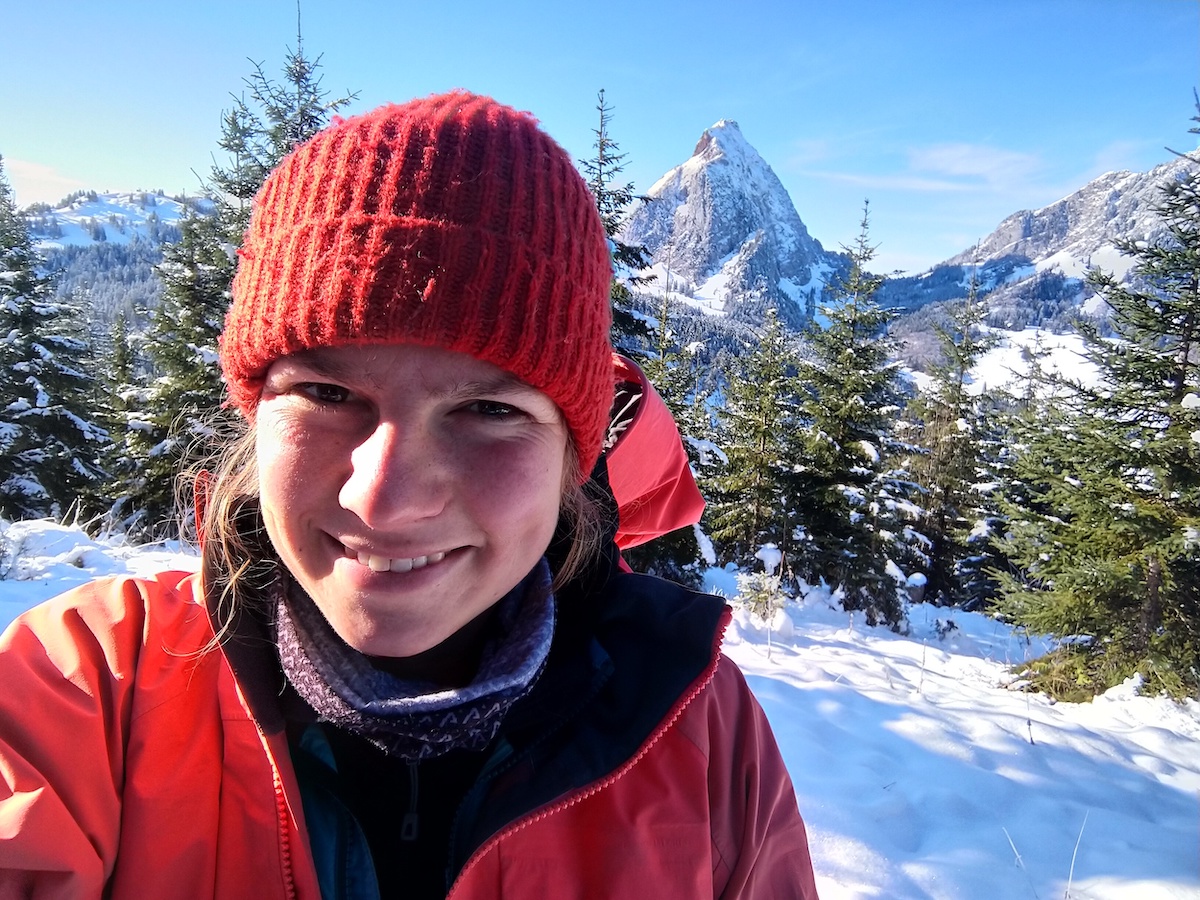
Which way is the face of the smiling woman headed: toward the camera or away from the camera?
toward the camera

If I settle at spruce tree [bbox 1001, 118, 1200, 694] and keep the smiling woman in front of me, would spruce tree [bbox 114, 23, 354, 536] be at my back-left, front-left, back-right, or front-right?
front-right

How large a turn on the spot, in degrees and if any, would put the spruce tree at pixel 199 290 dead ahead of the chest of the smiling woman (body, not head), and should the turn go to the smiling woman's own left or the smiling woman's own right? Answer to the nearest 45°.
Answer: approximately 180°

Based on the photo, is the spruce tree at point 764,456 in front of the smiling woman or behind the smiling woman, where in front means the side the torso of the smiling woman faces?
behind

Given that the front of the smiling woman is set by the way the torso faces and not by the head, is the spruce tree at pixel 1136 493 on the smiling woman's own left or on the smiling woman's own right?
on the smiling woman's own left

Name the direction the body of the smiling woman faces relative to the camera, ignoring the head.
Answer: toward the camera

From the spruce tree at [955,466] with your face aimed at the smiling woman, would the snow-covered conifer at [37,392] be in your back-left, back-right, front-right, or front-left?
front-right

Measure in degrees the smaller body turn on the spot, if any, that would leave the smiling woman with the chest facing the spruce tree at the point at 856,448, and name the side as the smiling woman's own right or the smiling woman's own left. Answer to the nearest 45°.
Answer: approximately 135° to the smiling woman's own left
